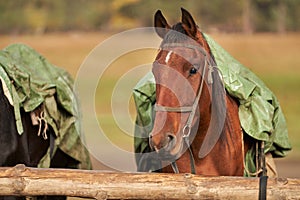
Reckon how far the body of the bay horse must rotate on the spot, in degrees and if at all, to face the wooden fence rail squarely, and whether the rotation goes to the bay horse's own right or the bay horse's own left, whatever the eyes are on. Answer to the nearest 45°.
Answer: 0° — it already faces it

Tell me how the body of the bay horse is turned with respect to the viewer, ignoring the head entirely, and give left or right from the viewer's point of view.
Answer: facing the viewer and to the left of the viewer
